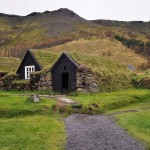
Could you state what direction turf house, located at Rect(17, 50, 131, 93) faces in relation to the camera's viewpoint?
facing the viewer and to the left of the viewer
